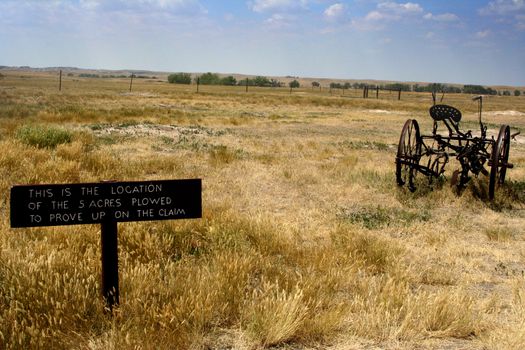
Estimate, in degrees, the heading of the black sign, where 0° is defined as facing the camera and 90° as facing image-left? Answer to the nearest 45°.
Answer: approximately 0°
